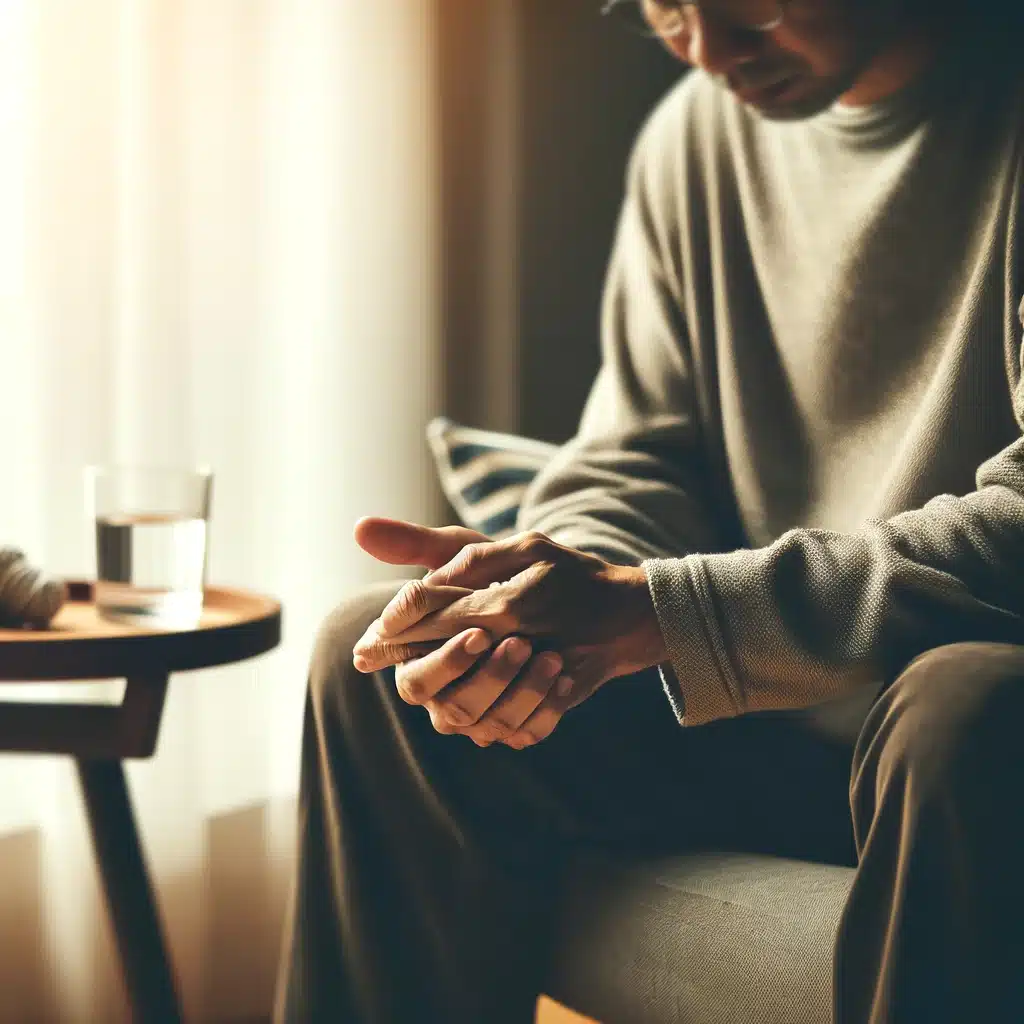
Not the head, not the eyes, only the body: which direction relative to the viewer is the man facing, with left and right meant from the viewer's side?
facing the viewer and to the left of the viewer

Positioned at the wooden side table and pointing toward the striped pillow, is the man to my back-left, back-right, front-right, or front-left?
front-right
